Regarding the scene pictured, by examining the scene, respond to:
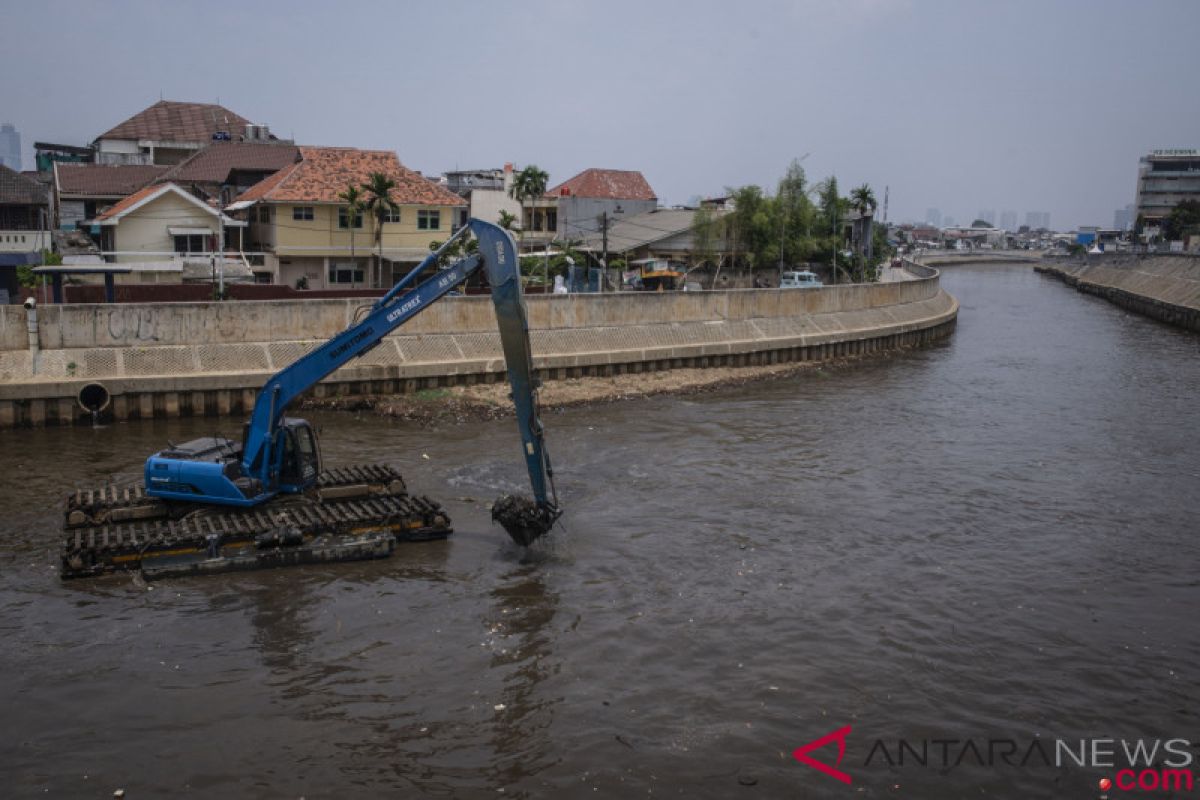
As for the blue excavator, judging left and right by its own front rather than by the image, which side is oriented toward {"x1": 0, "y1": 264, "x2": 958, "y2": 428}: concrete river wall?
left

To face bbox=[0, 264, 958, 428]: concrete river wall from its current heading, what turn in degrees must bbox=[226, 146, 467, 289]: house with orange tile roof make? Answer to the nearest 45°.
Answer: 0° — it already faces it

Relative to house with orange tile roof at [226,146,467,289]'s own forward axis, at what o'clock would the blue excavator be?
The blue excavator is roughly at 12 o'clock from the house with orange tile roof.

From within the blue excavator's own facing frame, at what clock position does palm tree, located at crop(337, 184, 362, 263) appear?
The palm tree is roughly at 9 o'clock from the blue excavator.

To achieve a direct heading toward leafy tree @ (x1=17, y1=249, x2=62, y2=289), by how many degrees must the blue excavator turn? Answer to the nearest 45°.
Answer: approximately 90° to its left

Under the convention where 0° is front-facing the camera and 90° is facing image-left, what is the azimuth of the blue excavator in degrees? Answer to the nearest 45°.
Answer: approximately 270°

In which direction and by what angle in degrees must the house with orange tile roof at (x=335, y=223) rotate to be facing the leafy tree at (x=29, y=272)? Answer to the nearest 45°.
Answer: approximately 45° to its right

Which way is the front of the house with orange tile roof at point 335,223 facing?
toward the camera

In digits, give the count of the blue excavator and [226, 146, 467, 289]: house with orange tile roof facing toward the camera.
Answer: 1

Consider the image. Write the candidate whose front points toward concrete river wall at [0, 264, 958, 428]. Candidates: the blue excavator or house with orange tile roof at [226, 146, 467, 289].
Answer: the house with orange tile roof

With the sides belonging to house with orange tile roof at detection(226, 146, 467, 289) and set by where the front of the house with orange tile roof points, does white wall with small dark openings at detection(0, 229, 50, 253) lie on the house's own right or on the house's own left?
on the house's own right

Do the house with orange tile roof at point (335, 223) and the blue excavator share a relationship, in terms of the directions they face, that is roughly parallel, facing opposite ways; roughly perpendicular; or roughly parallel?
roughly perpendicular
